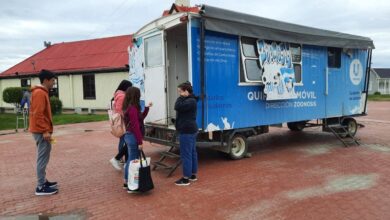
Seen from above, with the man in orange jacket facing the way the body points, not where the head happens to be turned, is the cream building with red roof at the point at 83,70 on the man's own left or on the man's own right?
on the man's own left

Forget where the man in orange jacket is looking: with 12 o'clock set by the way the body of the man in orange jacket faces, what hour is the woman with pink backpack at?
The woman with pink backpack is roughly at 11 o'clock from the man in orange jacket.

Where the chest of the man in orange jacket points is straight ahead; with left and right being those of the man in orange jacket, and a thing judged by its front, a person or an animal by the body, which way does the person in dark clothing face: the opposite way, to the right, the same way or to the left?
the opposite way

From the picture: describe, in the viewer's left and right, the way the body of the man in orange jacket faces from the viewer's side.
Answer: facing to the right of the viewer

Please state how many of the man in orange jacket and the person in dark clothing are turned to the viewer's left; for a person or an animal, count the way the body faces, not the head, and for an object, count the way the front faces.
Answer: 1

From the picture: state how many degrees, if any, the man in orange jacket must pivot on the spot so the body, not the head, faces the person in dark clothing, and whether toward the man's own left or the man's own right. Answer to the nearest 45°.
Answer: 0° — they already face them

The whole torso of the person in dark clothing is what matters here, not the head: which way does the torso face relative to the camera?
to the viewer's left

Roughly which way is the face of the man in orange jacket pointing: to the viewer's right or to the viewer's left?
to the viewer's right
